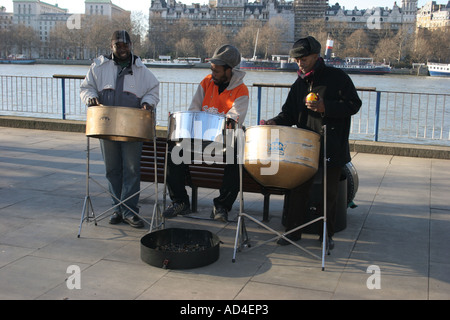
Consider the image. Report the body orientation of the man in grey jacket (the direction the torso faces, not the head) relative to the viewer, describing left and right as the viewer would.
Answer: facing the viewer

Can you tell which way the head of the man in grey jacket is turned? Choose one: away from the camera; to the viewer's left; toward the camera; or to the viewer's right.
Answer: toward the camera

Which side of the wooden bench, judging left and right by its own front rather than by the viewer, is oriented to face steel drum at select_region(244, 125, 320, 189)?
front

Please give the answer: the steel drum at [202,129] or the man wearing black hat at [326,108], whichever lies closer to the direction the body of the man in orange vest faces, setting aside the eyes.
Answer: the steel drum

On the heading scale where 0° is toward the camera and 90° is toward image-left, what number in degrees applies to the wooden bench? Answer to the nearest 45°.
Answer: approximately 0°

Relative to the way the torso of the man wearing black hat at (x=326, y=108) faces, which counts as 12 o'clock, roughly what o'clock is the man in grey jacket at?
The man in grey jacket is roughly at 2 o'clock from the man wearing black hat.

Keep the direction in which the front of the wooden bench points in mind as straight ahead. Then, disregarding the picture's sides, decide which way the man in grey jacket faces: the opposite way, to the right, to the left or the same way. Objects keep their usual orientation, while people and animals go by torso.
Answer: the same way

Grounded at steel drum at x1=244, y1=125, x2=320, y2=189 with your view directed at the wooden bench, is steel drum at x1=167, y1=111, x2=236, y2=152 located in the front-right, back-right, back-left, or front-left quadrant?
front-left

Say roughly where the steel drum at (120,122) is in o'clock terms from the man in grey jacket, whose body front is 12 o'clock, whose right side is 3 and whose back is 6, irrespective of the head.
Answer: The steel drum is roughly at 12 o'clock from the man in grey jacket.

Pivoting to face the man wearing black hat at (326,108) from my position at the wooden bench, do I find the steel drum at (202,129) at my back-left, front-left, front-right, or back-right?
front-right

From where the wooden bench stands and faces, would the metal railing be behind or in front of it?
behind

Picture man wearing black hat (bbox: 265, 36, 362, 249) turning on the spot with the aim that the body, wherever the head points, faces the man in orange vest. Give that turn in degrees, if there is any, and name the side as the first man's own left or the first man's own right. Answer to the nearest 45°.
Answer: approximately 90° to the first man's own right

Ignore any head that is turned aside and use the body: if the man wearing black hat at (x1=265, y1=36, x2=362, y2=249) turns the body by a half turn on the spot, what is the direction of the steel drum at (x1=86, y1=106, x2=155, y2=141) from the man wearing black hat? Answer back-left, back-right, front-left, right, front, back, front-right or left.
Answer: back-left

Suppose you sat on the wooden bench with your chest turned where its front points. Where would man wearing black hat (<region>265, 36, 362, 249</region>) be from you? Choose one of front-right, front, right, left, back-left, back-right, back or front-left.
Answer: front-left

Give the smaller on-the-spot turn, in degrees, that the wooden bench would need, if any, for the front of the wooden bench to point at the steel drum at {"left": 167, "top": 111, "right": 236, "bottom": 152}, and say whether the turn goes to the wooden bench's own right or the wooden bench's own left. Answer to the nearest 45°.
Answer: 0° — it already faces it

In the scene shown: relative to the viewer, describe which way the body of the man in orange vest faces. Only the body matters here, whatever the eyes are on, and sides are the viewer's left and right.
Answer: facing the viewer and to the left of the viewer

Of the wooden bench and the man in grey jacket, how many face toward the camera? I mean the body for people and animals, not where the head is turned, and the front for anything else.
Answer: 2
